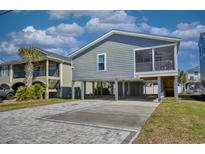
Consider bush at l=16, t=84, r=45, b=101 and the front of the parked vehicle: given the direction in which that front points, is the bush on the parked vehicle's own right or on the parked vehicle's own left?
on the parked vehicle's own right
